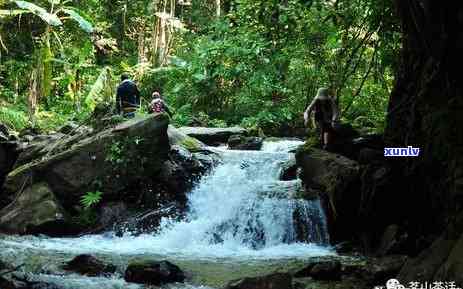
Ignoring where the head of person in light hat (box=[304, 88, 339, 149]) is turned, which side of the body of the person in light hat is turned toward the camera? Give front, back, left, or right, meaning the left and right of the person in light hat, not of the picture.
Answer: back

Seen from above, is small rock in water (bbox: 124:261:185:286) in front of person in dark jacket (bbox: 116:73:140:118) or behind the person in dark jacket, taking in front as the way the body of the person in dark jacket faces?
behind

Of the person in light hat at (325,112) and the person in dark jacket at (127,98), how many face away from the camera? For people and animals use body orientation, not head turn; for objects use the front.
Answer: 2

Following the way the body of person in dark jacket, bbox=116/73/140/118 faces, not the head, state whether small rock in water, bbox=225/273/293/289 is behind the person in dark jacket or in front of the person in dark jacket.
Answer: behind

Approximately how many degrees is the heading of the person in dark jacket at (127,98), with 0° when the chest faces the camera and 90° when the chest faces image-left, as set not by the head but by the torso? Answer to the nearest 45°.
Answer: approximately 180°

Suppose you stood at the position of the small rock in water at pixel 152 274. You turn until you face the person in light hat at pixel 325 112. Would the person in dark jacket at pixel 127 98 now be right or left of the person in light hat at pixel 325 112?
left

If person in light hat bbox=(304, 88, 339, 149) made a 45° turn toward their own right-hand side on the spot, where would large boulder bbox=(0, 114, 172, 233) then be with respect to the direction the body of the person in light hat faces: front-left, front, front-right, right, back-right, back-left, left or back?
back-left

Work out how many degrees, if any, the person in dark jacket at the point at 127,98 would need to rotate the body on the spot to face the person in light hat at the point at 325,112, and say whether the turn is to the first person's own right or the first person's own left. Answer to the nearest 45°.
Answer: approximately 135° to the first person's own right

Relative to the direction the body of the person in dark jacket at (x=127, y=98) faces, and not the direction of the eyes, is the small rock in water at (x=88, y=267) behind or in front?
behind

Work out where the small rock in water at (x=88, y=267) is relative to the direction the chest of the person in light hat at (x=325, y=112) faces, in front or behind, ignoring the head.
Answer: behind

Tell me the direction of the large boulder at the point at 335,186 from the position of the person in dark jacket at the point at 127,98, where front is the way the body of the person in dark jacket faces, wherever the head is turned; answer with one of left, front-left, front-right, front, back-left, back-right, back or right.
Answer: back-right

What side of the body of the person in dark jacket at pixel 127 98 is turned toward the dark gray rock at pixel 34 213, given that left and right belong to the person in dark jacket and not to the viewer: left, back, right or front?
back
